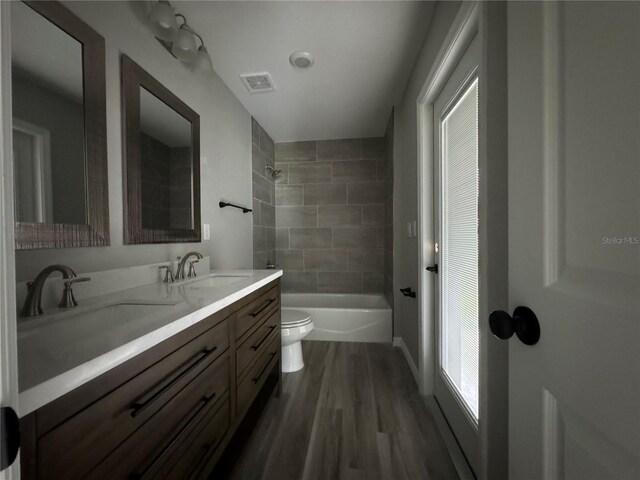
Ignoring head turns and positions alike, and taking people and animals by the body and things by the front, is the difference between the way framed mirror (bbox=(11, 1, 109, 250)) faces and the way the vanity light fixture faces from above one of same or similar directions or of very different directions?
same or similar directions

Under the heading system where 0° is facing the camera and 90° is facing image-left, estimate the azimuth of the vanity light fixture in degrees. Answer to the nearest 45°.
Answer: approximately 315°

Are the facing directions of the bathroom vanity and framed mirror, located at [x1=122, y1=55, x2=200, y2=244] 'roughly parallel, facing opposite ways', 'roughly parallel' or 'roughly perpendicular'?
roughly parallel

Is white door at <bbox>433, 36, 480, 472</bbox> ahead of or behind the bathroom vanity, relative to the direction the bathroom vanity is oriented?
ahead

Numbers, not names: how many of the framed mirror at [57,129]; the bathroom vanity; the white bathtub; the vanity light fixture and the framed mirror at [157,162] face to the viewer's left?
0

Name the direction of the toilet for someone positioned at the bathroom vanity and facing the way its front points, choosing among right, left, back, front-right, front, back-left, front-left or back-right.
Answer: left

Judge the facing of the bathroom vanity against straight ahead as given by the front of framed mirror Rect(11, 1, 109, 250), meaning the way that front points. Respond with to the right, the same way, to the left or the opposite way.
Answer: the same way

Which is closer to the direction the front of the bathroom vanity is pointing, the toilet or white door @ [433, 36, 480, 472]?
the white door

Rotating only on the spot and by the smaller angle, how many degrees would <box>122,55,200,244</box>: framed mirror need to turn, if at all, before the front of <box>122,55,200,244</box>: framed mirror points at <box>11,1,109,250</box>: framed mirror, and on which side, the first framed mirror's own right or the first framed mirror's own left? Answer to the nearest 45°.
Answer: approximately 90° to the first framed mirror's own right

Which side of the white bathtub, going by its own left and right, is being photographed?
front

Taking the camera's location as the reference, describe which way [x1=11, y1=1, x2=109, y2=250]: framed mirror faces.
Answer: facing the viewer and to the right of the viewer

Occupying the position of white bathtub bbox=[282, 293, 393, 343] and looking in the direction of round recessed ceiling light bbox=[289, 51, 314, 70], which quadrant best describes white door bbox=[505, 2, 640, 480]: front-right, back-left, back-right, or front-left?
front-left

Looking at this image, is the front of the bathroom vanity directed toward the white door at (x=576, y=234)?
yes

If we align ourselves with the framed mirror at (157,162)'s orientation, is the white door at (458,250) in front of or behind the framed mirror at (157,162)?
in front
